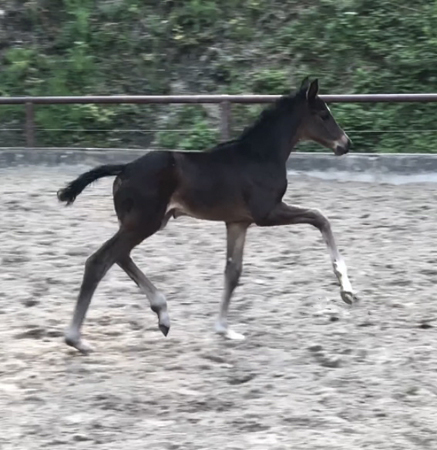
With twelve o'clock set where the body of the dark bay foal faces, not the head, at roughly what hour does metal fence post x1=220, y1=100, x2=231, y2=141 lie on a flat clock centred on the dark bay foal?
The metal fence post is roughly at 9 o'clock from the dark bay foal.

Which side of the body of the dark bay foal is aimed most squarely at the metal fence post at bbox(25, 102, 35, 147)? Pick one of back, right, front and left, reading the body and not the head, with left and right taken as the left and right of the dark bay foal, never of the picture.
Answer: left

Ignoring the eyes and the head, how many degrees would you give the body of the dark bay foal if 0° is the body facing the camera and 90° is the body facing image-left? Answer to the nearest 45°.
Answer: approximately 270°
